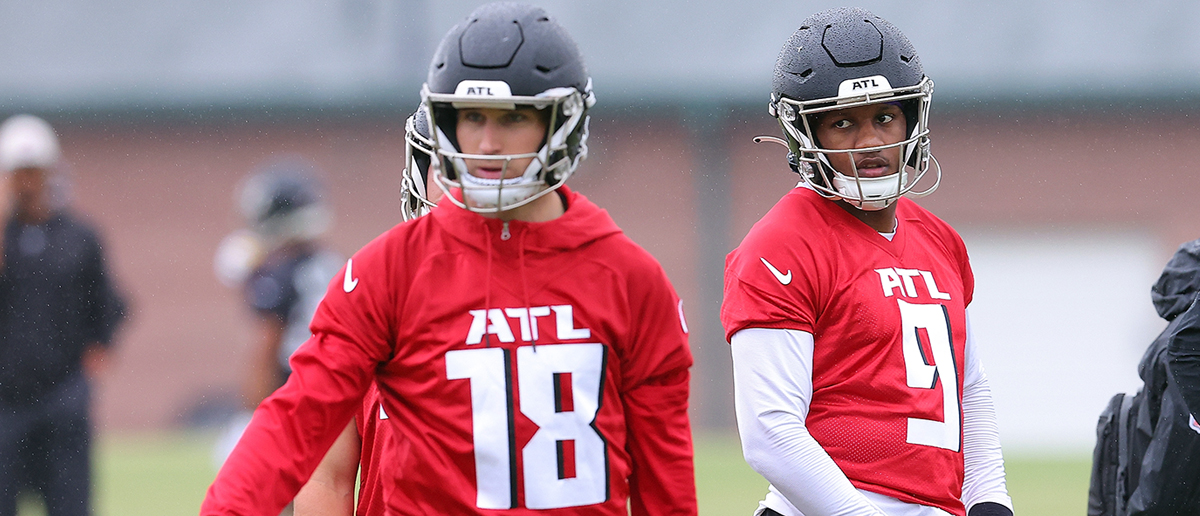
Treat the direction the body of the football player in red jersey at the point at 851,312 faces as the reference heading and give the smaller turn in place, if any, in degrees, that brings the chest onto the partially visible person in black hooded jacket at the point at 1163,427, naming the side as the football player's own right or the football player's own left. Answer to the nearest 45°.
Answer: approximately 90° to the football player's own left

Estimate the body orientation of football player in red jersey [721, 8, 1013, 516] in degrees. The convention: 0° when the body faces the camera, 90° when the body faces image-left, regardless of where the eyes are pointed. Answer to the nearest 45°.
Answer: approximately 315°

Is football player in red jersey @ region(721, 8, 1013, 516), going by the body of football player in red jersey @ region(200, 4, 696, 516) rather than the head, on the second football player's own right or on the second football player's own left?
on the second football player's own left

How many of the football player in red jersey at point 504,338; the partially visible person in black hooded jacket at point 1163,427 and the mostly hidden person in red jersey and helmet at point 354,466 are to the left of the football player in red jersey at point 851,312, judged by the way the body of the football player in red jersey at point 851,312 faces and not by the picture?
1

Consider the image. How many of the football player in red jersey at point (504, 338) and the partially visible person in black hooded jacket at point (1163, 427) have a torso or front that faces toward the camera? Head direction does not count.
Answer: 1

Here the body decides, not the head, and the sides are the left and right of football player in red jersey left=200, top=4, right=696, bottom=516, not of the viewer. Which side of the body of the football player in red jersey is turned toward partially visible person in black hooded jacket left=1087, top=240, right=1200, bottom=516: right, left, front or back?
left

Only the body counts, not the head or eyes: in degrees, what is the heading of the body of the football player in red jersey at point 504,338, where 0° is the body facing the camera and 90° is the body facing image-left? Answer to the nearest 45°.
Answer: approximately 0°

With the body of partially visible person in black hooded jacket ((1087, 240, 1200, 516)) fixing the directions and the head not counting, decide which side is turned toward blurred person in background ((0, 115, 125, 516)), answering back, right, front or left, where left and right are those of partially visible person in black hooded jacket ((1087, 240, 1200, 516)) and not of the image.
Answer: back

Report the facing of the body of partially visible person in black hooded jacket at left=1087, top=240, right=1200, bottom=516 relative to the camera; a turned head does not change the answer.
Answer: to the viewer's right

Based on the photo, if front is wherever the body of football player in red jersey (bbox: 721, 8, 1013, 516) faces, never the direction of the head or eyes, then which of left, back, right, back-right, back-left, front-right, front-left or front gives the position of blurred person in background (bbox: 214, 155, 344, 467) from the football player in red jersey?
back

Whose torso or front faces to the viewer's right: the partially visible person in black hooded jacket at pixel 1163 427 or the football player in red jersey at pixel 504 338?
the partially visible person in black hooded jacket
